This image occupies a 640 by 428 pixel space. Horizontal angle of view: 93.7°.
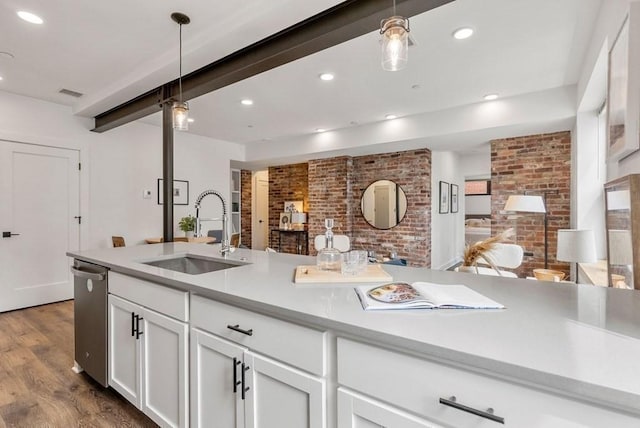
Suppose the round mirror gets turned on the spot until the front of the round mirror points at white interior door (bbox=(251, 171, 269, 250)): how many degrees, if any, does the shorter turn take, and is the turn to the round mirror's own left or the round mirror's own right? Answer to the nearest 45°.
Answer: approximately 135° to the round mirror's own right

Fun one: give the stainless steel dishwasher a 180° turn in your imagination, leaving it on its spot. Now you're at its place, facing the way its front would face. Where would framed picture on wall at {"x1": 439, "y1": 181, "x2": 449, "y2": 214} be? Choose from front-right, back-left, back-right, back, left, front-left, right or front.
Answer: front-right

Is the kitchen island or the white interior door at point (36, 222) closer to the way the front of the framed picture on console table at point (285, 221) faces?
the kitchen island

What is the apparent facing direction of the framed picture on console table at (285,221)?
toward the camera

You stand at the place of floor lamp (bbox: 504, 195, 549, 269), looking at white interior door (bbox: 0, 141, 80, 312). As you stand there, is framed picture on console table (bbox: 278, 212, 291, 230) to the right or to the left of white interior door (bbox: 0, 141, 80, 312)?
right

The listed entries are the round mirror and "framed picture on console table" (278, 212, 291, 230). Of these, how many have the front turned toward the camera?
2

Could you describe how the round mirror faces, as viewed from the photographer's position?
facing the viewer

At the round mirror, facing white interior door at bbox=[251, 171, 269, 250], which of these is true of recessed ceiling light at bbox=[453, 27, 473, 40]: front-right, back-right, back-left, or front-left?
back-left

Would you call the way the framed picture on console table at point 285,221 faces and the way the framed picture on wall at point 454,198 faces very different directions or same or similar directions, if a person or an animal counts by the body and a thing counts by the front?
same or similar directions

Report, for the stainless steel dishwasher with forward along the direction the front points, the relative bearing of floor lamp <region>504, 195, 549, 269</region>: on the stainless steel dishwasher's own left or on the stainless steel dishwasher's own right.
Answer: on the stainless steel dishwasher's own left

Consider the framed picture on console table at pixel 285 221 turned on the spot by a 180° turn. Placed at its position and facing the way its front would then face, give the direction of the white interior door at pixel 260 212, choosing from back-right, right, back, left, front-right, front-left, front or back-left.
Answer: front-left

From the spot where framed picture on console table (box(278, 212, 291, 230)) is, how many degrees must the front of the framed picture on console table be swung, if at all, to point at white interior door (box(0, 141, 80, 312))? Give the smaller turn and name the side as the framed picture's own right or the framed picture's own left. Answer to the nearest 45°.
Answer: approximately 45° to the framed picture's own right

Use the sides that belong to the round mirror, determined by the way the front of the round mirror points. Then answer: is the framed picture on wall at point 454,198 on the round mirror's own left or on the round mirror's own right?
on the round mirror's own left

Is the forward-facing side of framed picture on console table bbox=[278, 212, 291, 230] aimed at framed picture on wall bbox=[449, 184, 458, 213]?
no

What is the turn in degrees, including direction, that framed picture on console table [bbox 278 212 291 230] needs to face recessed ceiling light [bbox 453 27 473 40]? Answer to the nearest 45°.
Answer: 0° — it already faces it

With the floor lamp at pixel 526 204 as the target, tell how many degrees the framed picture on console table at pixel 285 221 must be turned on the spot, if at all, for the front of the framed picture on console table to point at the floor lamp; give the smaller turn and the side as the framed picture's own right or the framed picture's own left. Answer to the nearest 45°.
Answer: approximately 45° to the framed picture's own left

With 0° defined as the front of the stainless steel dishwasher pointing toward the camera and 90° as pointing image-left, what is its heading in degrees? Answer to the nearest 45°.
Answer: approximately 45°
